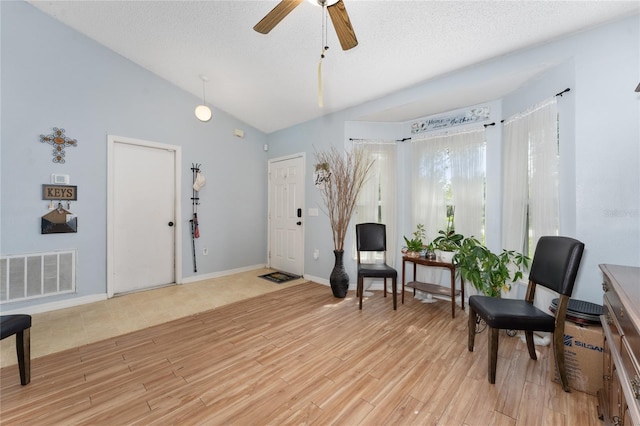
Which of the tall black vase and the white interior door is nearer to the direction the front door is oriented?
the white interior door

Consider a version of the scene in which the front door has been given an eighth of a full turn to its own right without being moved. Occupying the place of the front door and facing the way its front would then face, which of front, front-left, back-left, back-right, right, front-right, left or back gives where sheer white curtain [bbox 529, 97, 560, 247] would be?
back-left

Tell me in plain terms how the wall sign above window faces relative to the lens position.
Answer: facing the viewer and to the left of the viewer

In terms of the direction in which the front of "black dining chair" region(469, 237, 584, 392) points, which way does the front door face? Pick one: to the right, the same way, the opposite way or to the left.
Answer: to the left

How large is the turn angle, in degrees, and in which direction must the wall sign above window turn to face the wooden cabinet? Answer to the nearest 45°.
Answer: approximately 45° to its left

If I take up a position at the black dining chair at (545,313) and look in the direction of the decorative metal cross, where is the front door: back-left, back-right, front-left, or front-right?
front-right

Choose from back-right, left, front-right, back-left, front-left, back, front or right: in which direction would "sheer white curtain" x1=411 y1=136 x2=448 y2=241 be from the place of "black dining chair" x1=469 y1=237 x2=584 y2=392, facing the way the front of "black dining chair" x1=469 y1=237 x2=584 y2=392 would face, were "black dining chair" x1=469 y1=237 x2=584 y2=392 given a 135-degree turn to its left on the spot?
back

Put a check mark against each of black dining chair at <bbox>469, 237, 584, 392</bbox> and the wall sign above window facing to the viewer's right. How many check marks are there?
0

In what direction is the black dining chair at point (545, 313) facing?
to the viewer's left

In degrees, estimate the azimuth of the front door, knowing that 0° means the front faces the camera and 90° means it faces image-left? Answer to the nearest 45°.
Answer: approximately 45°

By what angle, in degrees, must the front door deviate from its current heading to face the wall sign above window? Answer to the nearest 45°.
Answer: approximately 90° to its left

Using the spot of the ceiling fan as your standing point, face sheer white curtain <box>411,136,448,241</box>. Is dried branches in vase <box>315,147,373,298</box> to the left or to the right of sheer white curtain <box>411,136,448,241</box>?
left

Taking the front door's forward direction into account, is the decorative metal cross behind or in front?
in front
